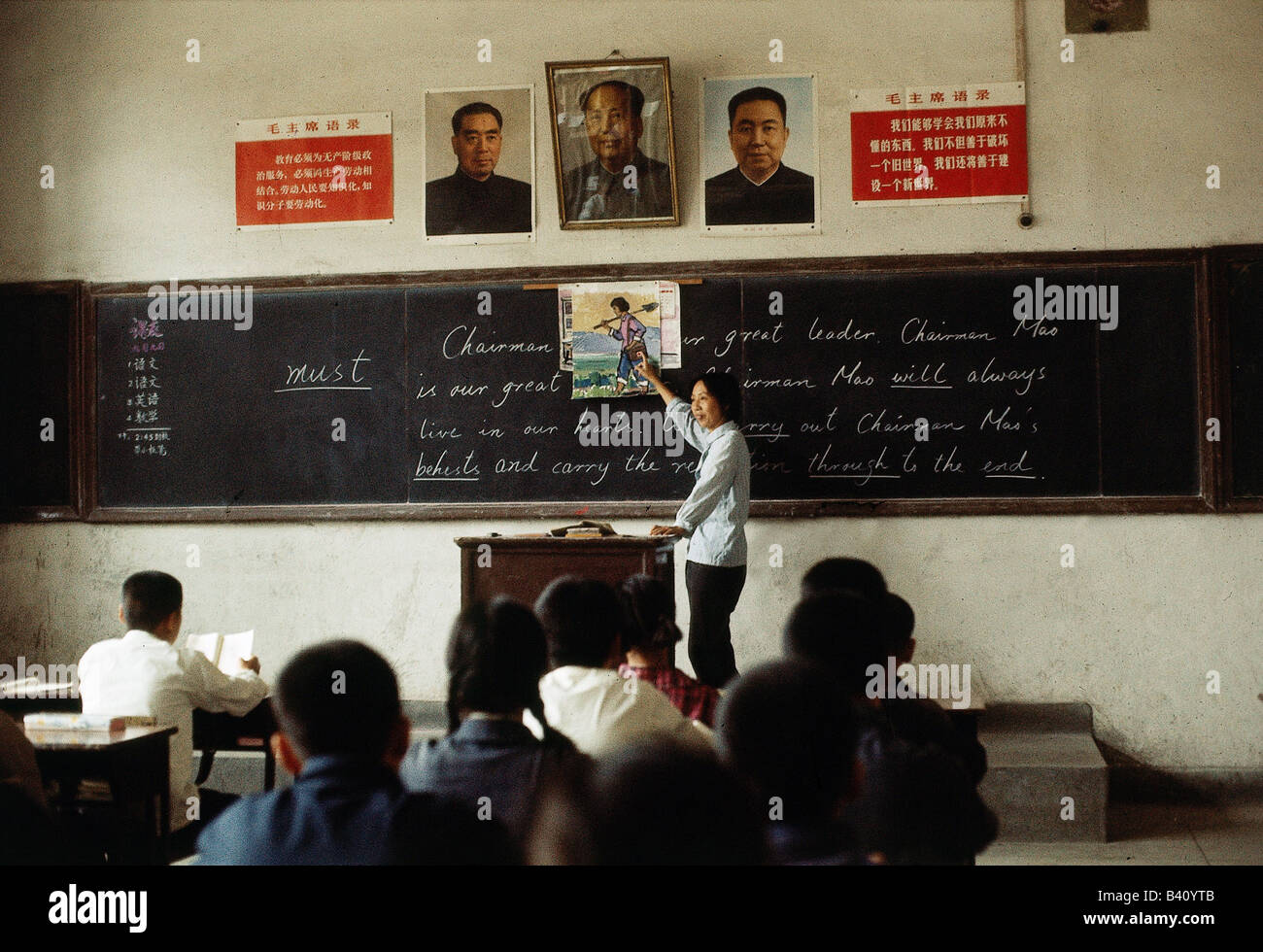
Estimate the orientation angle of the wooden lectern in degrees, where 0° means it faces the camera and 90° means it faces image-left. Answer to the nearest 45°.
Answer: approximately 0°

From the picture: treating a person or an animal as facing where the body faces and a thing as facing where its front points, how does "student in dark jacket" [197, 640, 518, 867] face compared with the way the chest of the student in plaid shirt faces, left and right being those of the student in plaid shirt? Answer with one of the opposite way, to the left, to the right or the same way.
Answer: the same way

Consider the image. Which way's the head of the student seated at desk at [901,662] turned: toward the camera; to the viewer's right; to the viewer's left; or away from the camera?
away from the camera

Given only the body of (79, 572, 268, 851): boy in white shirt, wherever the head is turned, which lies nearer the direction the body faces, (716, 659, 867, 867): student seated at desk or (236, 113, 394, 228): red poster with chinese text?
the red poster with chinese text

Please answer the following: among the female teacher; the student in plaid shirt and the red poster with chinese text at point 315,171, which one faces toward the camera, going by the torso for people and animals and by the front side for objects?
the red poster with chinese text

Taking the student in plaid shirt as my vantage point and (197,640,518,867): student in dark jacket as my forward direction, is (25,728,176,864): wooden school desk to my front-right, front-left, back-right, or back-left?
front-right

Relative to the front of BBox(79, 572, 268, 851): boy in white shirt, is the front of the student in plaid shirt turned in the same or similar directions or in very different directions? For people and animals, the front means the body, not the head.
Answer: same or similar directions

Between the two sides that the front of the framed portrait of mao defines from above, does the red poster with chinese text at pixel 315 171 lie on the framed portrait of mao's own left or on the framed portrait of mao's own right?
on the framed portrait of mao's own right

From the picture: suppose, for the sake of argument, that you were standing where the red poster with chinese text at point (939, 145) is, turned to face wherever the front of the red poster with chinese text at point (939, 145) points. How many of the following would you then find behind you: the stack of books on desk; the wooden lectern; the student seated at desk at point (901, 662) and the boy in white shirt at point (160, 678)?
0

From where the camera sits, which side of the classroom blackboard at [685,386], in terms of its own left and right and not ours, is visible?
front

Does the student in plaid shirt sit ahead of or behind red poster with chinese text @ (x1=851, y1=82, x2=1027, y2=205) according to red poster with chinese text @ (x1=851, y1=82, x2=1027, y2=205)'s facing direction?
ahead

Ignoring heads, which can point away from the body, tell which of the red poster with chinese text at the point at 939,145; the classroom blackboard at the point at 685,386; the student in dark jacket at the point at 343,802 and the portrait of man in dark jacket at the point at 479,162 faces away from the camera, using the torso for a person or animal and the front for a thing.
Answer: the student in dark jacket

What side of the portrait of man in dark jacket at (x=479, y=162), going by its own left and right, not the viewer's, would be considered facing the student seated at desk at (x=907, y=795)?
front

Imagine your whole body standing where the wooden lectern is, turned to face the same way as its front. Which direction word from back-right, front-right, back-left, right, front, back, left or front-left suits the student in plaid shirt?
front

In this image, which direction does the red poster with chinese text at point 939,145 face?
toward the camera

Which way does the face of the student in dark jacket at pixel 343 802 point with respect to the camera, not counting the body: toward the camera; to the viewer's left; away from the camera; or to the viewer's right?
away from the camera

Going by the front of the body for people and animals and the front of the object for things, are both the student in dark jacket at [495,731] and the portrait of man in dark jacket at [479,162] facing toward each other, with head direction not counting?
yes

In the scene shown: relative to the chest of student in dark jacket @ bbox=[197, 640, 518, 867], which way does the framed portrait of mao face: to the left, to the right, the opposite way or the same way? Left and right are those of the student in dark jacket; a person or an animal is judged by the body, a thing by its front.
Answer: the opposite way
